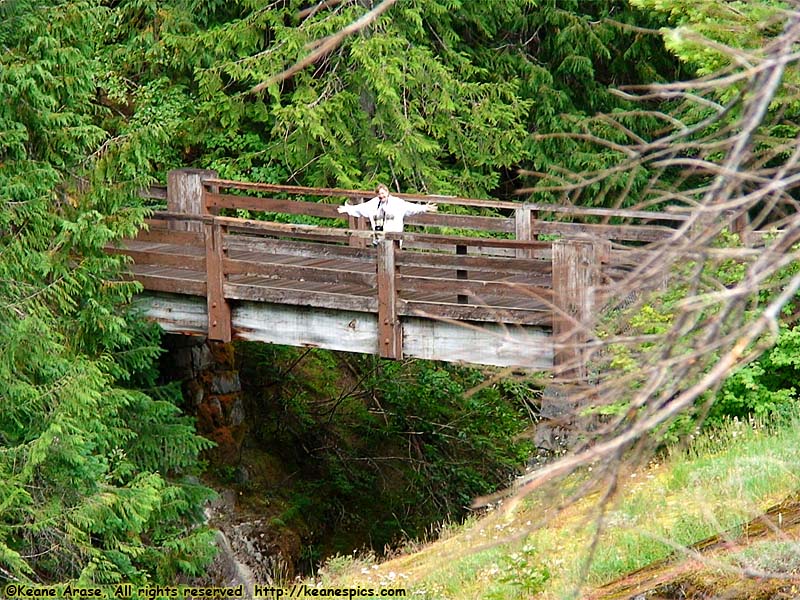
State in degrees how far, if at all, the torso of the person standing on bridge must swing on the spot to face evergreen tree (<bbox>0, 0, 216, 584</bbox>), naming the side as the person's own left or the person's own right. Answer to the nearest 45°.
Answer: approximately 45° to the person's own right

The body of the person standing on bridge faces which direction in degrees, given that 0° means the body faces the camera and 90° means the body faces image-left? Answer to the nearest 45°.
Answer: approximately 0°
